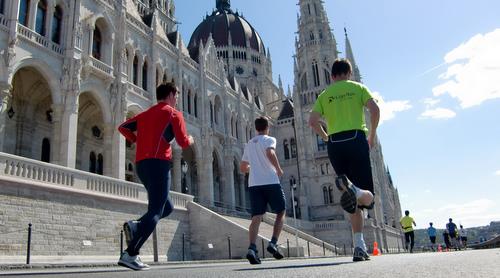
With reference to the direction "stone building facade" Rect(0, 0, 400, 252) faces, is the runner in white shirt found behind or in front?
in front

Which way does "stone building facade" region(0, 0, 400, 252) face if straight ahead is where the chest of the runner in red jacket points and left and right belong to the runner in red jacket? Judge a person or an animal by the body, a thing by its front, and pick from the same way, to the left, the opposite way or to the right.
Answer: to the right

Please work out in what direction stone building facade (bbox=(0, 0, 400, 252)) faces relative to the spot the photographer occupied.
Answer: facing the viewer and to the right of the viewer

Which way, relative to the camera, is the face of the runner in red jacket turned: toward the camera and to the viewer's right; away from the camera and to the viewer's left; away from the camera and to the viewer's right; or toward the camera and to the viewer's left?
away from the camera and to the viewer's right

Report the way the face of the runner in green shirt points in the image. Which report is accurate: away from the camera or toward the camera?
away from the camera

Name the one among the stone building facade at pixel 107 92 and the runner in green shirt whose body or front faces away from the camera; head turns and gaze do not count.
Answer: the runner in green shirt

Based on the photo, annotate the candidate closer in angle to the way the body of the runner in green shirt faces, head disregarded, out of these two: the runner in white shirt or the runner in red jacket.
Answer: the runner in white shirt

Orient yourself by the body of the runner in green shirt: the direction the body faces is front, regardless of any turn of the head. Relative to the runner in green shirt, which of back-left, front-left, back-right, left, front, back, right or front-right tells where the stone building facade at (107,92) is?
front-left

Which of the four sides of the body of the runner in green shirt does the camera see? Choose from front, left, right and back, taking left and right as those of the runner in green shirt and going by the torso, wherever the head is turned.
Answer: back

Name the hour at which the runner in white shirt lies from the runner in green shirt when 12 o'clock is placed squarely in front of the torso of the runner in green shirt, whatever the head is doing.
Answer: The runner in white shirt is roughly at 10 o'clock from the runner in green shirt.

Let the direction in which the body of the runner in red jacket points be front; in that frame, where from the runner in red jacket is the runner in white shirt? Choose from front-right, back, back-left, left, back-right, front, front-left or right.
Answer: front

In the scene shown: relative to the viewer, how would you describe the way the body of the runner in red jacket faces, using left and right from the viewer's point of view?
facing away from the viewer and to the right of the viewer

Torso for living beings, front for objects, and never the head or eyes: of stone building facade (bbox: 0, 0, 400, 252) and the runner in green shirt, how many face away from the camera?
1
